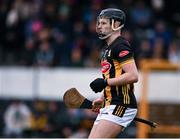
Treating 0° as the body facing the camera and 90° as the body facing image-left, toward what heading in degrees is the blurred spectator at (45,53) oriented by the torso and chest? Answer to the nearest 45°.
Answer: approximately 0°

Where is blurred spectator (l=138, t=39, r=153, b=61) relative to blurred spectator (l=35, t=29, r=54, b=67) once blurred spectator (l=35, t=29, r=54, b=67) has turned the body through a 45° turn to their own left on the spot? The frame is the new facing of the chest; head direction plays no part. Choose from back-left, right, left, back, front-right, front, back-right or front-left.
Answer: front-left

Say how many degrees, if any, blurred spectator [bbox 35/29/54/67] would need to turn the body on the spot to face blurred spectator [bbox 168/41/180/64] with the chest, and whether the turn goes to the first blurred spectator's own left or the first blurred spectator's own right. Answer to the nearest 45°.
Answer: approximately 90° to the first blurred spectator's own left

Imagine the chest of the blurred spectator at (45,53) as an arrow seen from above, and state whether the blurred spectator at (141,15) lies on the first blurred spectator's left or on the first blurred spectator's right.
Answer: on the first blurred spectator's left

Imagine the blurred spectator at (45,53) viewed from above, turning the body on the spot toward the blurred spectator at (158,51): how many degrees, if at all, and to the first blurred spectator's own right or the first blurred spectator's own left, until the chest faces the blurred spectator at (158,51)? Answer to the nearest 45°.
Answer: approximately 90° to the first blurred spectator's own left
